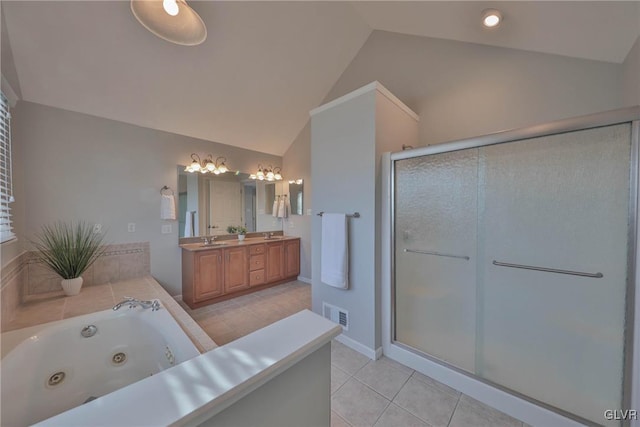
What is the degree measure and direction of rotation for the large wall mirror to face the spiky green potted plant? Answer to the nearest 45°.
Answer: approximately 90° to its right

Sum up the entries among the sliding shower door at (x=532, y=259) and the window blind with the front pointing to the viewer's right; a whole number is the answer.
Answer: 1

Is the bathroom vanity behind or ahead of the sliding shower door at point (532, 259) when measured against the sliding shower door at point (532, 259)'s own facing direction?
ahead

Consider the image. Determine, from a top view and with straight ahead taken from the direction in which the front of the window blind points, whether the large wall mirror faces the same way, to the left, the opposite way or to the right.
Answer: to the right

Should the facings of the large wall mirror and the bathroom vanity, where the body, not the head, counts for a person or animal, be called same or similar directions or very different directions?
same or similar directions

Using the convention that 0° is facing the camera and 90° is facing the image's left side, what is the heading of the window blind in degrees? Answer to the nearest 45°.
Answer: approximately 270°

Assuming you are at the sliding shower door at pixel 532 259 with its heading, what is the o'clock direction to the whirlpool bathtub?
The whirlpool bathtub is roughly at 12 o'clock from the sliding shower door.

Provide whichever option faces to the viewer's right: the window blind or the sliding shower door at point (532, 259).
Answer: the window blind

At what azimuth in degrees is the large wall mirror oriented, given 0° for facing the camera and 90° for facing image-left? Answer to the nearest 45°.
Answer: approximately 315°

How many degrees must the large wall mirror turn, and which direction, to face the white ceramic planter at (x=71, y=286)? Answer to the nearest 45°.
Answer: approximately 90° to its right

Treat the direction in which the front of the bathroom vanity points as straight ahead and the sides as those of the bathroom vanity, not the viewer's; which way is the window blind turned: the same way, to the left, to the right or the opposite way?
to the left

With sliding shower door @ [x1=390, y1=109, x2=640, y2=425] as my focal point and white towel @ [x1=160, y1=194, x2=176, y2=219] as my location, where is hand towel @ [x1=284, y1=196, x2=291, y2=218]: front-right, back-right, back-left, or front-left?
front-left
